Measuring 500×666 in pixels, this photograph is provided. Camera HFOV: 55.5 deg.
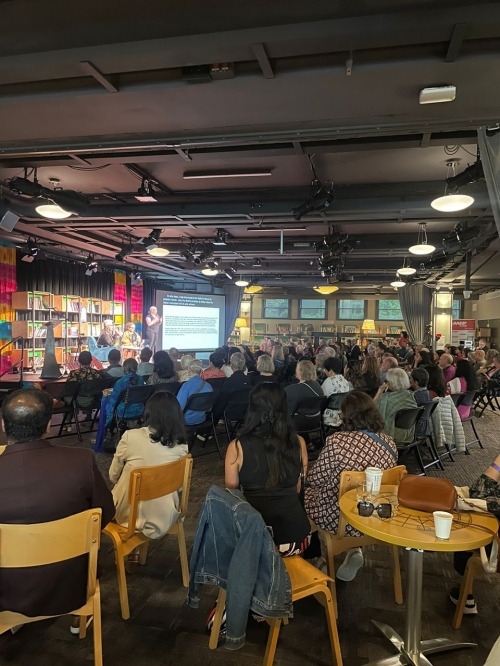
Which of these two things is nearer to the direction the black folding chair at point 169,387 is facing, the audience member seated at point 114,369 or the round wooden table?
the audience member seated

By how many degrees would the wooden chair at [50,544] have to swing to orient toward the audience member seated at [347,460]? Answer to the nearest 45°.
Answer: approximately 90° to its right

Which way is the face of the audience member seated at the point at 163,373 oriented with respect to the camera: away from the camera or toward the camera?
away from the camera

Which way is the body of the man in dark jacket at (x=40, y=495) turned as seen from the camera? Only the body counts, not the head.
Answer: away from the camera

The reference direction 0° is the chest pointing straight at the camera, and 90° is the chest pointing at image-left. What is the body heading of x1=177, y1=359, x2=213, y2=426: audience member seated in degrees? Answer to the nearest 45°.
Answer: approximately 135°

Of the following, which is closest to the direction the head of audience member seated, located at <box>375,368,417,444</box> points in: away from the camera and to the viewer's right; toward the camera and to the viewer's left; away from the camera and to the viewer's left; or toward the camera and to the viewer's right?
away from the camera and to the viewer's left

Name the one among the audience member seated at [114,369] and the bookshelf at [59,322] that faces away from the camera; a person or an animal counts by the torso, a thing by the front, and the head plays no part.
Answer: the audience member seated

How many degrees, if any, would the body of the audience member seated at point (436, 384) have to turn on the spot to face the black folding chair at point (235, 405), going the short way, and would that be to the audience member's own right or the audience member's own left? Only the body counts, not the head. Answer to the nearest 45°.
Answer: approximately 45° to the audience member's own left

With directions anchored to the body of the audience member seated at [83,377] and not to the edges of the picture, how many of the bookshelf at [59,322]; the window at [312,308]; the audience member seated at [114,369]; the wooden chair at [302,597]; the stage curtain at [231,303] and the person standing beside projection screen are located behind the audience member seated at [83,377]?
1

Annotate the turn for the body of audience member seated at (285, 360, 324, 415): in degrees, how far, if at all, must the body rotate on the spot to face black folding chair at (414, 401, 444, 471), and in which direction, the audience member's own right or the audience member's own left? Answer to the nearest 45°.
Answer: approximately 135° to the audience member's own right

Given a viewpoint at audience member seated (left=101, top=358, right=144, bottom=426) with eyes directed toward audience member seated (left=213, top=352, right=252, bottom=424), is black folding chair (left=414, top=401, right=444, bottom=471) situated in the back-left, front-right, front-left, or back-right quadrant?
front-right

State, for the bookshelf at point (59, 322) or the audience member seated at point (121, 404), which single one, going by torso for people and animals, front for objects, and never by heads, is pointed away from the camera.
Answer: the audience member seated

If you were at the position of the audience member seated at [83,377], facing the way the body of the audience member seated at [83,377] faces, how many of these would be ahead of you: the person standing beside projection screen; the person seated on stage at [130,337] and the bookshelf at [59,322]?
3

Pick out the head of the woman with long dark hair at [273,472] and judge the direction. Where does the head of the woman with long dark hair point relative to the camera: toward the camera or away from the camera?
away from the camera

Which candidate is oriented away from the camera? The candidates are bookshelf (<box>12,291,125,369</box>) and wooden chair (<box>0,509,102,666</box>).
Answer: the wooden chair

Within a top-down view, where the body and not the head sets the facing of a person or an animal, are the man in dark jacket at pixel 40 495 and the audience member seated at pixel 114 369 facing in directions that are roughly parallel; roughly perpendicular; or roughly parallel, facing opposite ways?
roughly parallel

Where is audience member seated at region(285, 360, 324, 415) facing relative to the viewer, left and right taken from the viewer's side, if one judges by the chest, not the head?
facing away from the viewer and to the left of the viewer

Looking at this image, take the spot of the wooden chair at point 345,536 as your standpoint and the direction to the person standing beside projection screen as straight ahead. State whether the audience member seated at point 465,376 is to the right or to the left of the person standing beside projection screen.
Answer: right

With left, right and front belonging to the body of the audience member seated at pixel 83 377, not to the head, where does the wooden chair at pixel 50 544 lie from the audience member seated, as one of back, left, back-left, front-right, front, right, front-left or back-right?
back
